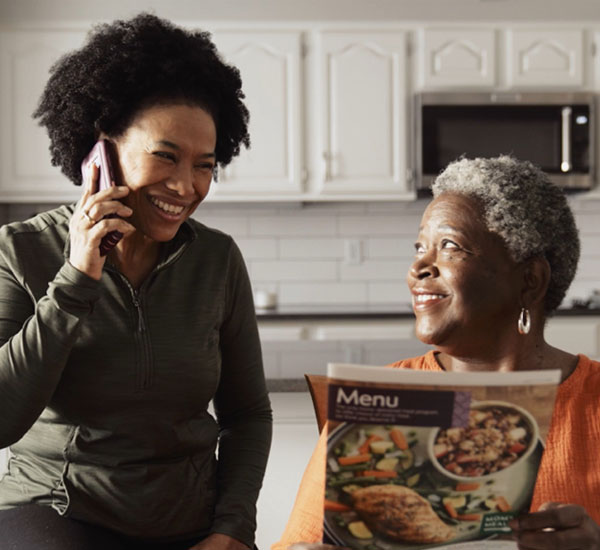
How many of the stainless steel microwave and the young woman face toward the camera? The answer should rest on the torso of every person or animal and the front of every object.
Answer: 2

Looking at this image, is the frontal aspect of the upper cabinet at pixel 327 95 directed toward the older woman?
yes

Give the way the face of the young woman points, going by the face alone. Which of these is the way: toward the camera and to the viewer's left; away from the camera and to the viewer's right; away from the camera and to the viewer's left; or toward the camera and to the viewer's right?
toward the camera and to the viewer's right

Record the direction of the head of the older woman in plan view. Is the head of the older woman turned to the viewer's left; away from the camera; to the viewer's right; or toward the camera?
to the viewer's left

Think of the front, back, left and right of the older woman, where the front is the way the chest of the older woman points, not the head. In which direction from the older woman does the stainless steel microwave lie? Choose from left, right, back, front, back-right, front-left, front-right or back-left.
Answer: back-right

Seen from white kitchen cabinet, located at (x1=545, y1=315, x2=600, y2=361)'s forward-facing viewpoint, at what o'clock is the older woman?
The older woman is roughly at 12 o'clock from the white kitchen cabinet.

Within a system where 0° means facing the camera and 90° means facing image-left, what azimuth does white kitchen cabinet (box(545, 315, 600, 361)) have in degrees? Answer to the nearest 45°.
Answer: approximately 0°

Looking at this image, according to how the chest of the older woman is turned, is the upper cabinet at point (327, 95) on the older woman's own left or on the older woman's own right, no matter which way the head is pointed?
on the older woman's own right

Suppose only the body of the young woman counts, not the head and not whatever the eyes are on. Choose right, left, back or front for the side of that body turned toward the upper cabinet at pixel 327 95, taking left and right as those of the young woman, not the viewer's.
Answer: back
